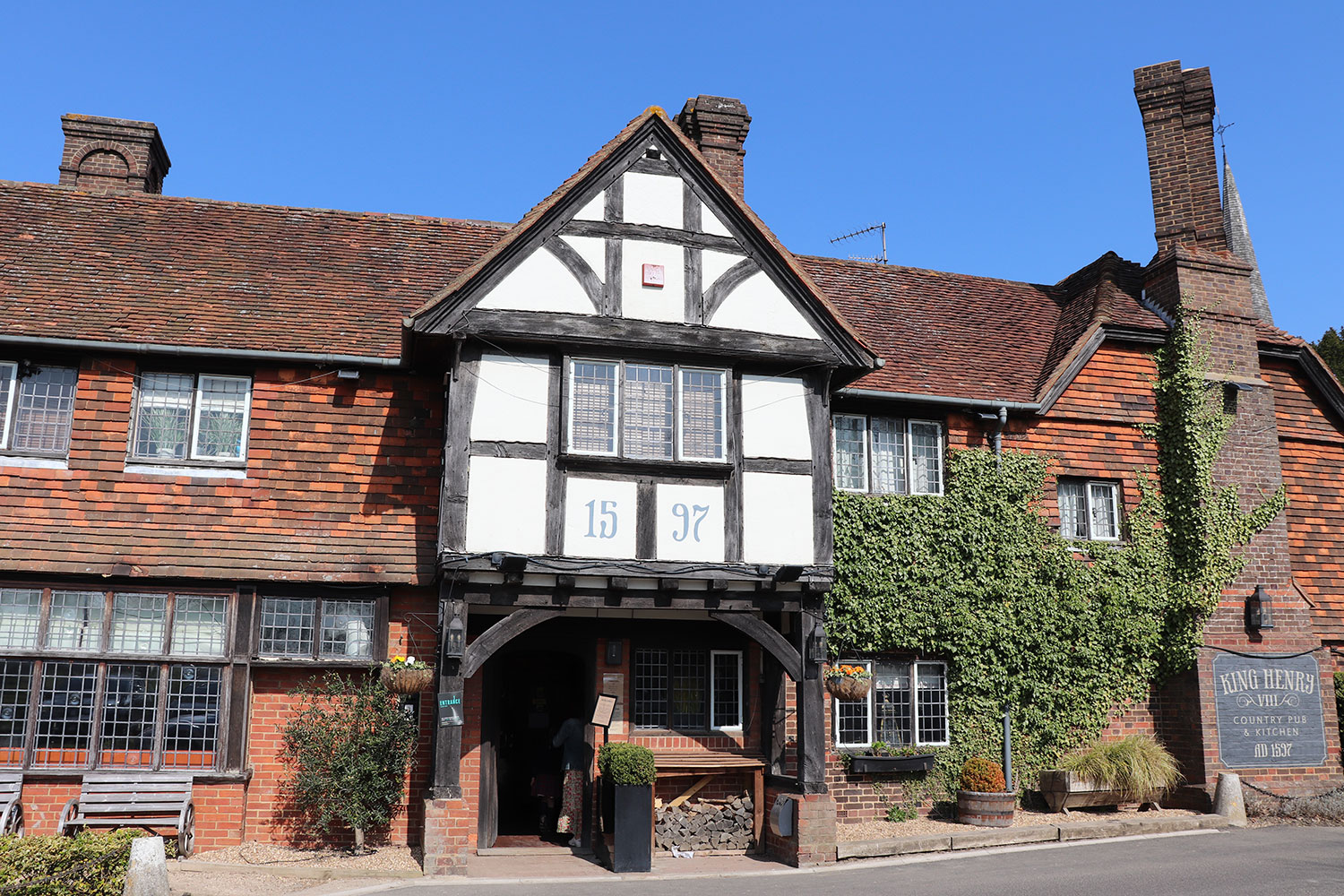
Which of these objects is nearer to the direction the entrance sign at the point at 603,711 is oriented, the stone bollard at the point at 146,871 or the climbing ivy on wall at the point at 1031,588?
the stone bollard

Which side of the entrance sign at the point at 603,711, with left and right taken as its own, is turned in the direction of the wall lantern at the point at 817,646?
left

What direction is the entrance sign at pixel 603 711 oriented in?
toward the camera

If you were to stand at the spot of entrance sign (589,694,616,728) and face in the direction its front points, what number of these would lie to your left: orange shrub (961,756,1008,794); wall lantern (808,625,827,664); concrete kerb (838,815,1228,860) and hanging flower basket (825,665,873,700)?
4

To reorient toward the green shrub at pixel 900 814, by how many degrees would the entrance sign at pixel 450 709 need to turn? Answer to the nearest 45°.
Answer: approximately 90° to its left

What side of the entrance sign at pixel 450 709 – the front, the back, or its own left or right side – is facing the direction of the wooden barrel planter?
left

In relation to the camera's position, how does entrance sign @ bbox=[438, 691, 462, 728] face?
facing the viewer

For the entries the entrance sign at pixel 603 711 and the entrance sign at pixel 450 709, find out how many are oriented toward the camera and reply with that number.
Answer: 2

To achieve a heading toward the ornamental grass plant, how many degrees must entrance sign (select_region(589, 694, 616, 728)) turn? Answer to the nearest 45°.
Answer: approximately 90° to its left

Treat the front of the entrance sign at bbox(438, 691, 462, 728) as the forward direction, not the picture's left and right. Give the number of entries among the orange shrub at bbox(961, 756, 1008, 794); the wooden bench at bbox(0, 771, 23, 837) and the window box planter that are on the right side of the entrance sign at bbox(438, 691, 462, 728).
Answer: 1
